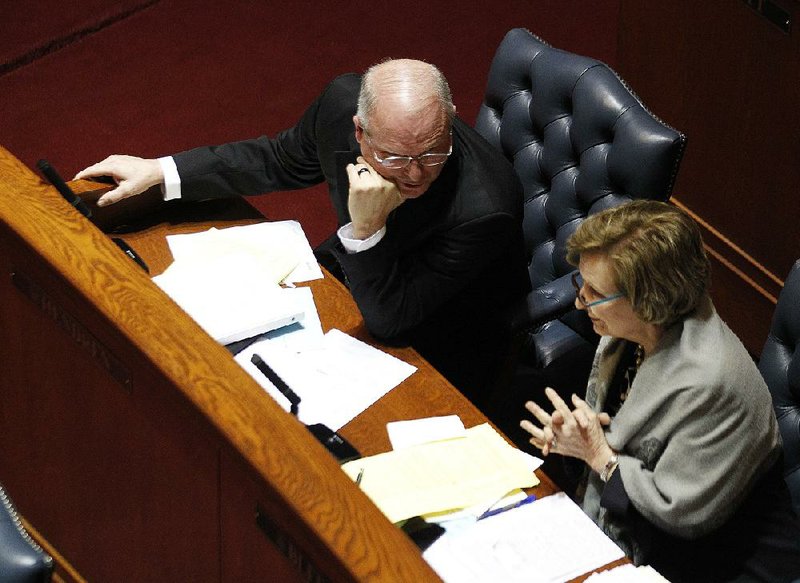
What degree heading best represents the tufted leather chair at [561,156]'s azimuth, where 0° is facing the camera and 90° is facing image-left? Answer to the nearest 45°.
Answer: approximately 45°

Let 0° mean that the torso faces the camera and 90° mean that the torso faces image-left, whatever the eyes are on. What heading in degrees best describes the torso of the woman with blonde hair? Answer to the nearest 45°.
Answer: approximately 90°

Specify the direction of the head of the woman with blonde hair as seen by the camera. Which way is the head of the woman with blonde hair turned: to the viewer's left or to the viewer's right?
to the viewer's left
